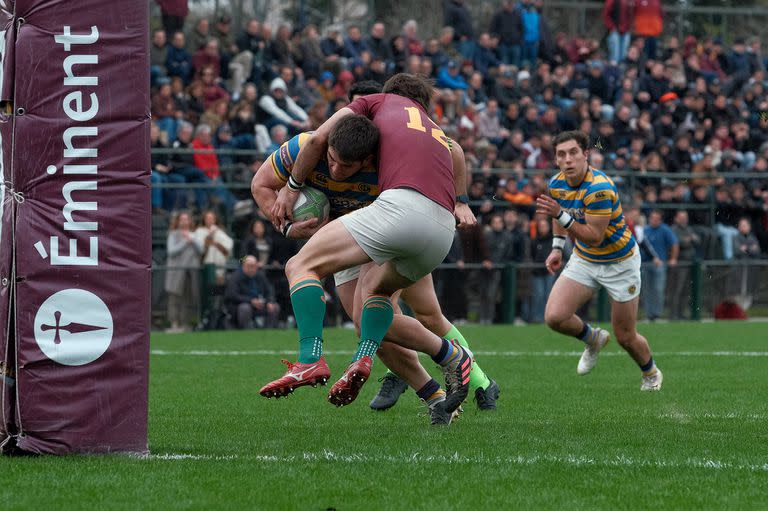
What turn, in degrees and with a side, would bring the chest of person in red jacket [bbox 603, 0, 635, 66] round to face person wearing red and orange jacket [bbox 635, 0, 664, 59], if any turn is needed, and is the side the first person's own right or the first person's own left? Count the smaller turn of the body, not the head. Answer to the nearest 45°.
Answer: approximately 135° to the first person's own left

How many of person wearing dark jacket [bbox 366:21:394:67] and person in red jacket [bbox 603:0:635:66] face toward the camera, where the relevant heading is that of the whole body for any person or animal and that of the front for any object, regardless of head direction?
2

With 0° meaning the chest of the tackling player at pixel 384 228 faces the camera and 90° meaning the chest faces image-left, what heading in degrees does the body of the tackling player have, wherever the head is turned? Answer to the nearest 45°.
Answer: approximately 135°

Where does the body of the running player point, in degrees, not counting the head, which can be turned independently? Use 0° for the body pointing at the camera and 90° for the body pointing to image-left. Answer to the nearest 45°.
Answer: approximately 45°

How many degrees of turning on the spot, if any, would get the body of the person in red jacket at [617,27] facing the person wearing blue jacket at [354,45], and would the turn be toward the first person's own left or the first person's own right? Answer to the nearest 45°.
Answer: approximately 45° to the first person's own right

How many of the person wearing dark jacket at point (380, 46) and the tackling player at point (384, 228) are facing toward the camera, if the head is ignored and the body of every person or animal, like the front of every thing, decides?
1

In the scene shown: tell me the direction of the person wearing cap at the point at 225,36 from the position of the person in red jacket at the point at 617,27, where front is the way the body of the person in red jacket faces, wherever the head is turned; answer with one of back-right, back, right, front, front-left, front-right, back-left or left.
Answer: front-right

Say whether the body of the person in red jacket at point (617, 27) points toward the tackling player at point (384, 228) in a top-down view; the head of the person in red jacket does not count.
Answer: yes

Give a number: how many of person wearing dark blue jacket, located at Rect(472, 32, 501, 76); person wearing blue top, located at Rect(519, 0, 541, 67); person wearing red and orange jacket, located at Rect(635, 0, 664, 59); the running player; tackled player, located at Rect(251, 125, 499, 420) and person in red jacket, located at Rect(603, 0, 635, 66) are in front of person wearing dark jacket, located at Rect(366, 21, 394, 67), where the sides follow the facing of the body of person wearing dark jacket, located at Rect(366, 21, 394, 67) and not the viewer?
2

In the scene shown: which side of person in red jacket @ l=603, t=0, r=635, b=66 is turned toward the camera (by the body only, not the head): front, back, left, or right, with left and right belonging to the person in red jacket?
front

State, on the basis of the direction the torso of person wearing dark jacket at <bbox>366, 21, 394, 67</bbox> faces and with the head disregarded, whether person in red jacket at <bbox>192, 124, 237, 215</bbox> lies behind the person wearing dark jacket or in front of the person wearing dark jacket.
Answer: in front

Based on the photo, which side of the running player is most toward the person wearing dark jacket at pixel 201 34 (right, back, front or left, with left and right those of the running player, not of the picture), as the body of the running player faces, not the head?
right

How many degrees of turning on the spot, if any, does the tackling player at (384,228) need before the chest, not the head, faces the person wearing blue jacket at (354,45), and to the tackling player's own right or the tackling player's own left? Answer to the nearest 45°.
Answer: approximately 45° to the tackling player's own right

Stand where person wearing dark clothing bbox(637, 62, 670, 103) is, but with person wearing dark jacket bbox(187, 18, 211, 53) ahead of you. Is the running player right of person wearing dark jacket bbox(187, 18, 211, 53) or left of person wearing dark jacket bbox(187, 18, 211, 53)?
left
